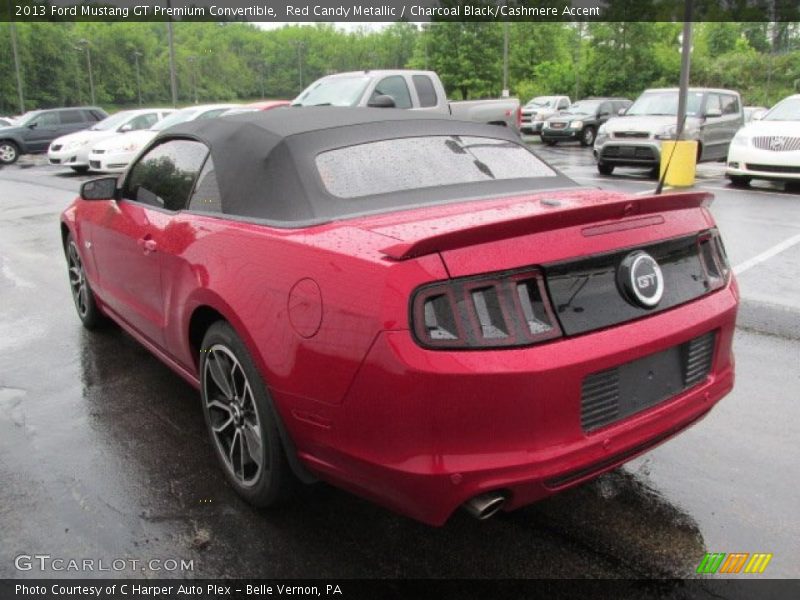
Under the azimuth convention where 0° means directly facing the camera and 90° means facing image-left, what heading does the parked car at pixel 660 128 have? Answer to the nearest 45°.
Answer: approximately 45°

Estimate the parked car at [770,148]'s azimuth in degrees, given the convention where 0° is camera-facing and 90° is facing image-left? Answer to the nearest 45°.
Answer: approximately 45°

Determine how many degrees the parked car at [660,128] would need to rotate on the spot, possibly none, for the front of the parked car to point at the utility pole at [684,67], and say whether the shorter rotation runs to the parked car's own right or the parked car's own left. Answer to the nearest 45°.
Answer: approximately 45° to the parked car's own left

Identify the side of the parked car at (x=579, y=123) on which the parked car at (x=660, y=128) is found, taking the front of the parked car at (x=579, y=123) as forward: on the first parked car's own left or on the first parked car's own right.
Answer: on the first parked car's own left

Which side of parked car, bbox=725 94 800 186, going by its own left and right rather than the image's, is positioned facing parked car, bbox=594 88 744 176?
right

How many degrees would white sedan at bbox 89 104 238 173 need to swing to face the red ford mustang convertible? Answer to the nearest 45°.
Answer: approximately 45° to its left

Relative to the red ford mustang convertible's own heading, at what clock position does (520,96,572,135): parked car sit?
The parked car is roughly at 2 o'clock from the red ford mustang convertible.

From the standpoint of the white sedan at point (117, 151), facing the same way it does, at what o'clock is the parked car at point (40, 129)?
The parked car is roughly at 4 o'clock from the white sedan.

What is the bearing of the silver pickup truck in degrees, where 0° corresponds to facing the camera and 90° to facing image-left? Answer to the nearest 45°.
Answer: approximately 45°

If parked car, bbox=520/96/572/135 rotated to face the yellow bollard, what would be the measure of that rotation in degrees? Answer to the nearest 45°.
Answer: approximately 45° to its left

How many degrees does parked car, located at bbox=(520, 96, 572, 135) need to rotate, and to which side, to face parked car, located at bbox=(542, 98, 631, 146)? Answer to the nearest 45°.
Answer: approximately 45° to its left

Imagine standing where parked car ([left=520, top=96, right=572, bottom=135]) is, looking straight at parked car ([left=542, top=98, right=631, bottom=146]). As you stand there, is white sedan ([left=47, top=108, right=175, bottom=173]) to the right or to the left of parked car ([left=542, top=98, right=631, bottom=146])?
right

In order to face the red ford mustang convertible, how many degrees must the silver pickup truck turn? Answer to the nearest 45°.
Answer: approximately 45° to its left

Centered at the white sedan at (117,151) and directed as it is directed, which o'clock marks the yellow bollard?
The yellow bollard is roughly at 9 o'clock from the white sedan.
